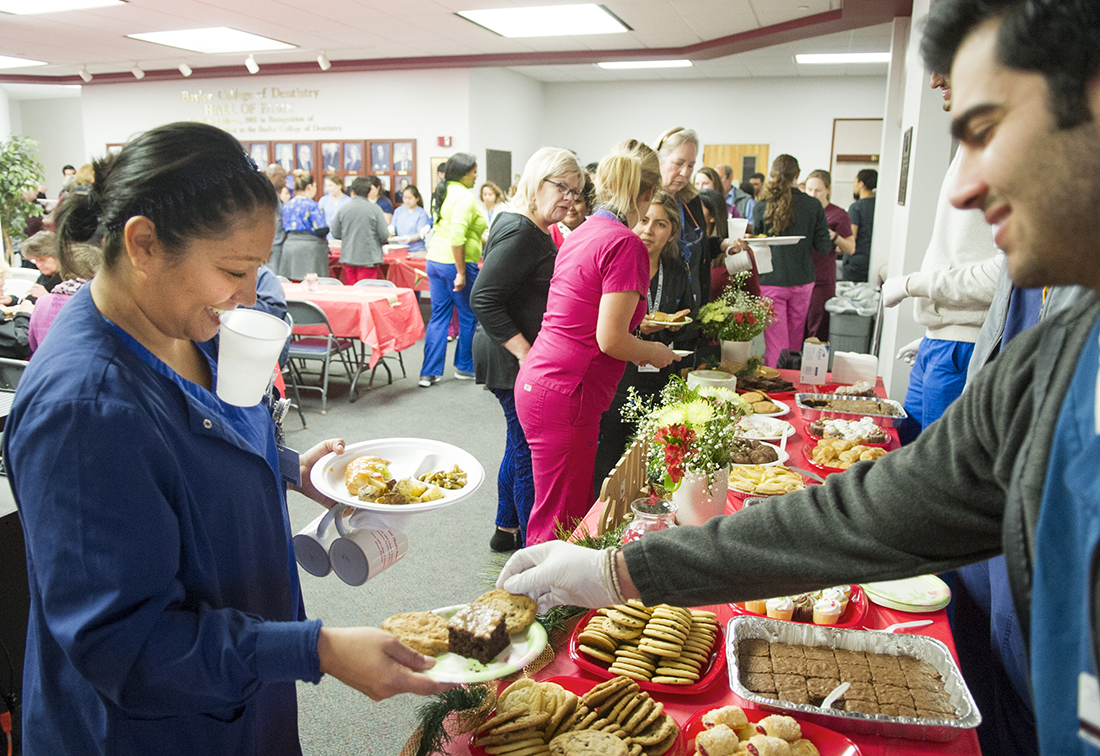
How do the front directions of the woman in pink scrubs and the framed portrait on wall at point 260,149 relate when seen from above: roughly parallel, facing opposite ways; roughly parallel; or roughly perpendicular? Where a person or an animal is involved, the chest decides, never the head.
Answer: roughly perpendicular

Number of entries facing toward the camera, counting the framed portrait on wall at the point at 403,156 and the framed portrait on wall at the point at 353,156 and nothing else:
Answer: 2

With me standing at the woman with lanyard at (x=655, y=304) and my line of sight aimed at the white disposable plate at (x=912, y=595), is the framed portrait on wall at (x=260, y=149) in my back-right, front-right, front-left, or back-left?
back-right

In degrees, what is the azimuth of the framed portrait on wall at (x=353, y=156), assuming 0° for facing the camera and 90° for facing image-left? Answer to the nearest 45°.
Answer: approximately 0°

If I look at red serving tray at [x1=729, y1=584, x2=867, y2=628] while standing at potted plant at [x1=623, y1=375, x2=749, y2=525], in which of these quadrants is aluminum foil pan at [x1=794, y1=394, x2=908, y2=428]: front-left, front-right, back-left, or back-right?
back-left

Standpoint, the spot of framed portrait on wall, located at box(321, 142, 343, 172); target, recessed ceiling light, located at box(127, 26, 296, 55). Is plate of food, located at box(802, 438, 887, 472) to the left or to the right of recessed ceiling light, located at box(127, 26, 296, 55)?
left

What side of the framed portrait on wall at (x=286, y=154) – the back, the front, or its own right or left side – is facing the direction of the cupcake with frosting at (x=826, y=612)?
front

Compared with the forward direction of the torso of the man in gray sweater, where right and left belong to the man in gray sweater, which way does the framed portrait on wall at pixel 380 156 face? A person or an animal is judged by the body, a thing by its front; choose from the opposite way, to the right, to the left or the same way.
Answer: to the left

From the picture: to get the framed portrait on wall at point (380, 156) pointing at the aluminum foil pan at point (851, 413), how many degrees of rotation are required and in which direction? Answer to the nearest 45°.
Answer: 0° — it already faces it

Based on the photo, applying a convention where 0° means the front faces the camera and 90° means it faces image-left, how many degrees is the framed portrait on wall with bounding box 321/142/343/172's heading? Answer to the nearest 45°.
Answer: approximately 0°

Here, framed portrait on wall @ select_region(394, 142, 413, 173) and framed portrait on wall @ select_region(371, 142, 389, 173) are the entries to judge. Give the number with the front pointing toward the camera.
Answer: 2

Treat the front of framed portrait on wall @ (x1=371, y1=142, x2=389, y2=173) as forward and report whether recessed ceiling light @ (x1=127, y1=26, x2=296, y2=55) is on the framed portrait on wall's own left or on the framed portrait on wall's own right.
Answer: on the framed portrait on wall's own right
